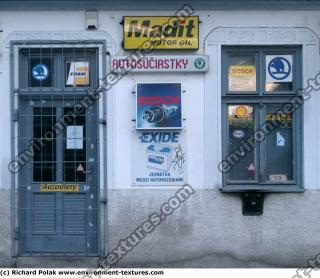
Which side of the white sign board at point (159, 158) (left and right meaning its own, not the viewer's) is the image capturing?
front

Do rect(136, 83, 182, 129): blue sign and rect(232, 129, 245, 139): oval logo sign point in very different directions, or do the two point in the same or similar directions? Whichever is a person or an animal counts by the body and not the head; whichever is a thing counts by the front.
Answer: same or similar directions

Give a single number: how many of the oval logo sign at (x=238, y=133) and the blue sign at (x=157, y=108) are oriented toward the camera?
2

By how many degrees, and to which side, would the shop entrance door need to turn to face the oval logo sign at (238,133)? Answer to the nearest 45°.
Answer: approximately 90° to its left

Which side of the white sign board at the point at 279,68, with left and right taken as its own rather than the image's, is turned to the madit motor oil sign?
right

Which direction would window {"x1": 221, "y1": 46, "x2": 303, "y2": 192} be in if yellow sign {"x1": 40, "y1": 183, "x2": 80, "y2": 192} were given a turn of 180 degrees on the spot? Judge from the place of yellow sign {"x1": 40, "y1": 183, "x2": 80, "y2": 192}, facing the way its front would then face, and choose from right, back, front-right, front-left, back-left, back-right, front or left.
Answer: right

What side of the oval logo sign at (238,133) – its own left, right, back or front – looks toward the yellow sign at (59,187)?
right

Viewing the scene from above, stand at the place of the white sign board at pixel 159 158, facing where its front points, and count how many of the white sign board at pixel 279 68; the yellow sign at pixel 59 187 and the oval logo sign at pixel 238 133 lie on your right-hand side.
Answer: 1

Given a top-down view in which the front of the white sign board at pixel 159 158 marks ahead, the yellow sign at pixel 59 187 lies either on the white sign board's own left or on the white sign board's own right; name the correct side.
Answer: on the white sign board's own right

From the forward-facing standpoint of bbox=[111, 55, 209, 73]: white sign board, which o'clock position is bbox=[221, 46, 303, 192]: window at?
The window is roughly at 9 o'clock from the white sign board.

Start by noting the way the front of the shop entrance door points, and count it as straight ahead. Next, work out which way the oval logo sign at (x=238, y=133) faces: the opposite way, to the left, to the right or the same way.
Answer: the same way

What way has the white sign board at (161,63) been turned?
toward the camera

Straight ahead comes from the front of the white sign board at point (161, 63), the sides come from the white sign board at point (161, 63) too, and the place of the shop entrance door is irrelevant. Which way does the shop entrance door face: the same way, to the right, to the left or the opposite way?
the same way

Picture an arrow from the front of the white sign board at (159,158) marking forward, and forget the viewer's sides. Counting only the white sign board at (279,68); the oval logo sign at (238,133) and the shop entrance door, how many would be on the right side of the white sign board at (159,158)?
1

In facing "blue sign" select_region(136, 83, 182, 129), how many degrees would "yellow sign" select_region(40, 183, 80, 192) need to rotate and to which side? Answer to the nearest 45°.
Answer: approximately 90° to its left

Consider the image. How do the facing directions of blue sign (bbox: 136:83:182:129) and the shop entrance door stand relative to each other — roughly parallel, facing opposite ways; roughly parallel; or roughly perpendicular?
roughly parallel

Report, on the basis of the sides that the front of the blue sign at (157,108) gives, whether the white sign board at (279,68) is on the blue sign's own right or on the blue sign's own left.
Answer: on the blue sign's own left
